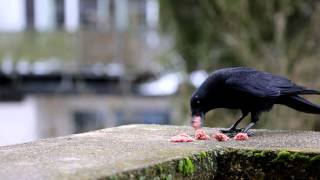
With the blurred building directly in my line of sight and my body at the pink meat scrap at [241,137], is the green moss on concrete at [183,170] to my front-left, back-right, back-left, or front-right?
back-left

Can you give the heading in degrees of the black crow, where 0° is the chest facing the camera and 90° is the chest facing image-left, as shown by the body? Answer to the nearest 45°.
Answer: approximately 90°

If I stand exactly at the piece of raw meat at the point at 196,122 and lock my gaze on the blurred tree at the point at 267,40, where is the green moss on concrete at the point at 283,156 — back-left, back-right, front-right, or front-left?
back-right

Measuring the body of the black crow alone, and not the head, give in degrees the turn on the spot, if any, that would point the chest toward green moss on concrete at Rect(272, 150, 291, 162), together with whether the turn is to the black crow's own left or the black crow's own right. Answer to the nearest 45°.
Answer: approximately 90° to the black crow's own left

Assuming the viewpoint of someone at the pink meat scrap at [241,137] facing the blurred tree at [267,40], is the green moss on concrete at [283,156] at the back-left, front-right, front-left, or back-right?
back-right

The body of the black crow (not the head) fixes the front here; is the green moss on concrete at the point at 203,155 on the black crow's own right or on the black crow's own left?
on the black crow's own left

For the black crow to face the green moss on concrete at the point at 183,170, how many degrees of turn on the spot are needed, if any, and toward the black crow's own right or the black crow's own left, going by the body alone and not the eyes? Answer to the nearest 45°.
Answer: approximately 90° to the black crow's own left

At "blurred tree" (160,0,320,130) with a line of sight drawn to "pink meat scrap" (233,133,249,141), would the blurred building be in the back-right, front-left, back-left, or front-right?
back-right

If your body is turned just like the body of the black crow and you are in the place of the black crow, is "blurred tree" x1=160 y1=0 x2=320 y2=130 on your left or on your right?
on your right
